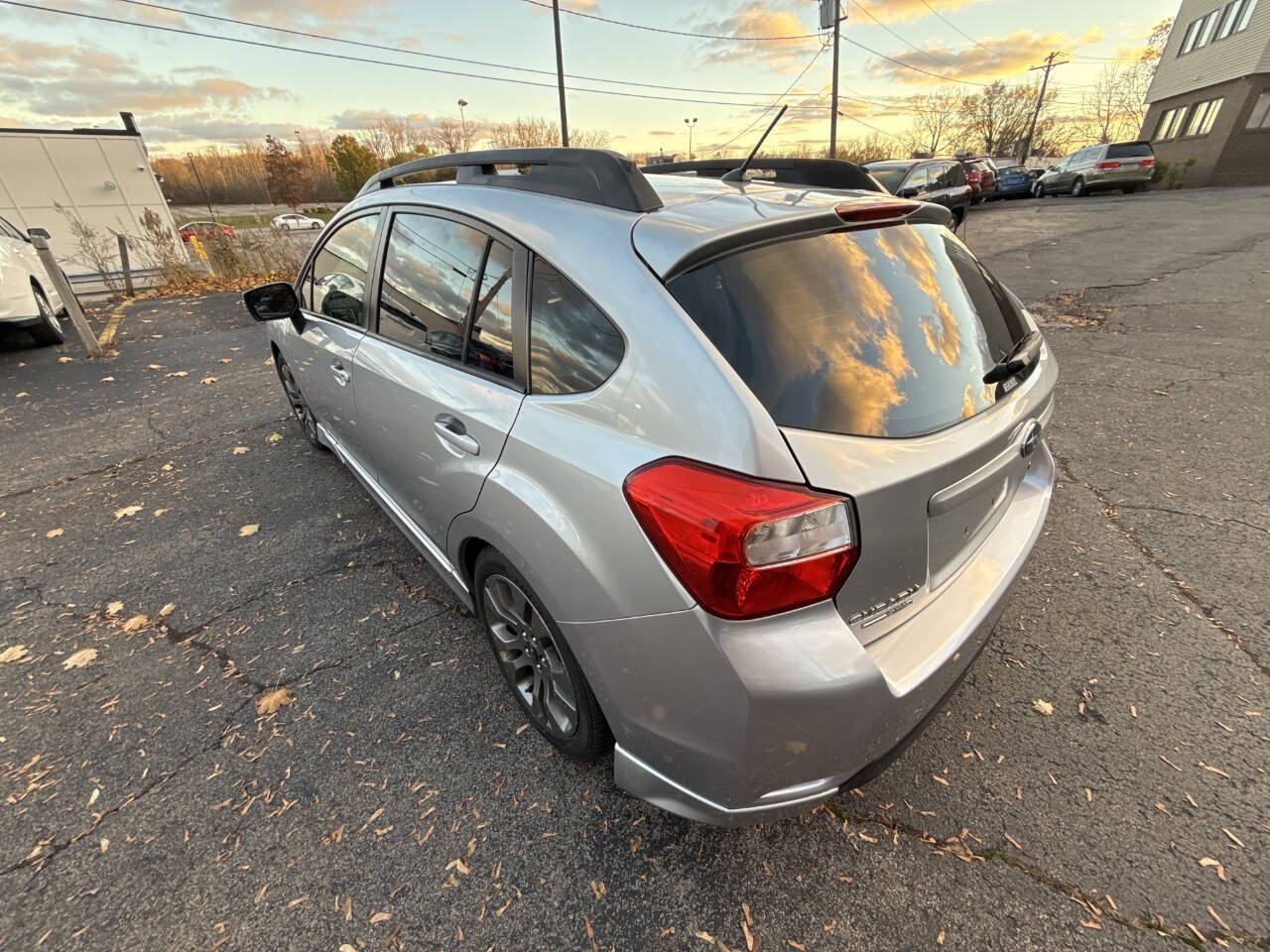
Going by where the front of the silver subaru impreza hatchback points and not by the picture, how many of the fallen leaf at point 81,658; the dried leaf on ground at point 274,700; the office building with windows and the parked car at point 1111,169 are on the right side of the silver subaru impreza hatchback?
2

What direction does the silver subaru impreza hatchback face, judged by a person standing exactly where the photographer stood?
facing away from the viewer and to the left of the viewer

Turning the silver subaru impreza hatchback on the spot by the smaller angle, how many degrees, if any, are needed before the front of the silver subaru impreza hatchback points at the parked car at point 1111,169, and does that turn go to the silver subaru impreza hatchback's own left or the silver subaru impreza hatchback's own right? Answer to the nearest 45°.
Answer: approximately 90° to the silver subaru impreza hatchback's own right

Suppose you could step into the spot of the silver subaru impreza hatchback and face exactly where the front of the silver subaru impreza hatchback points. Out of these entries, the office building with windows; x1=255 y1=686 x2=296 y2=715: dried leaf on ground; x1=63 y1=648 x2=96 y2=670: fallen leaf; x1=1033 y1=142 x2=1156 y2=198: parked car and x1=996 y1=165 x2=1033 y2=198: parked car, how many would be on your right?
3

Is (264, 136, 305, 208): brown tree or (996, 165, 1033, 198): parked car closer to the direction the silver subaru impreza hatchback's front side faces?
the brown tree

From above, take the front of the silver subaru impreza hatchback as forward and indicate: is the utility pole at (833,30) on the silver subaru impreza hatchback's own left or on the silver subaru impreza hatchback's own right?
on the silver subaru impreza hatchback's own right

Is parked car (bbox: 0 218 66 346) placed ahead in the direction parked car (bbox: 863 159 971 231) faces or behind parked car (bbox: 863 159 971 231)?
ahead

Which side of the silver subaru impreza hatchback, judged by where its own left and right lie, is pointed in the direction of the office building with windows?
right
